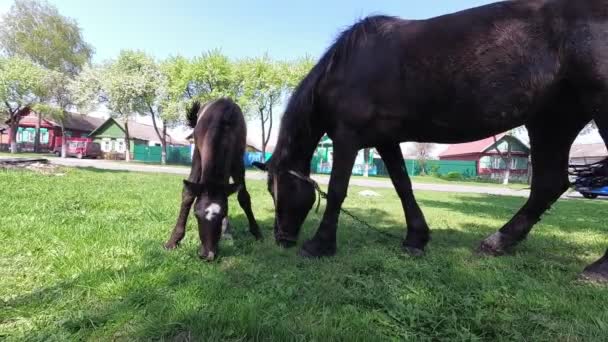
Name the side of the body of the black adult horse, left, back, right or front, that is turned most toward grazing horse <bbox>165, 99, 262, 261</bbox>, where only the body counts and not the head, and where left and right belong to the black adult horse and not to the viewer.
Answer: front

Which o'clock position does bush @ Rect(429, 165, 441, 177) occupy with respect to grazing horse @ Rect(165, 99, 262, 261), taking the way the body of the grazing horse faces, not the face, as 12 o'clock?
The bush is roughly at 7 o'clock from the grazing horse.

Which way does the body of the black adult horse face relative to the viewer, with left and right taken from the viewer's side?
facing to the left of the viewer

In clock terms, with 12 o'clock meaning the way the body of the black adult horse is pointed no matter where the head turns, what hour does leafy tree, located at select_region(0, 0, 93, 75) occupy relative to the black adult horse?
The leafy tree is roughly at 1 o'clock from the black adult horse.

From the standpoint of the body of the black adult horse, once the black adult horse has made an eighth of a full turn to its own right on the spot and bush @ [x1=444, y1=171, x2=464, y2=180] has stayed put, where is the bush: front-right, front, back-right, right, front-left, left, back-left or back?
front-right

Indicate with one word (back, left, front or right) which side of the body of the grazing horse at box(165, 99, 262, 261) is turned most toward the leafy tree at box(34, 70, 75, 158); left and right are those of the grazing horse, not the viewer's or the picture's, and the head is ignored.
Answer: back

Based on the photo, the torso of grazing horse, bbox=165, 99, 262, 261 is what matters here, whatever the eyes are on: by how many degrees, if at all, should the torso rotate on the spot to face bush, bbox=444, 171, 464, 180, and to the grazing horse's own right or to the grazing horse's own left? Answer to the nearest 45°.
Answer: approximately 135° to the grazing horse's own left

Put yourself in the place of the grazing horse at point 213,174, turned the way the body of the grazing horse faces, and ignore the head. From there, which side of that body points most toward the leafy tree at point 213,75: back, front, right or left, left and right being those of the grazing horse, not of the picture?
back

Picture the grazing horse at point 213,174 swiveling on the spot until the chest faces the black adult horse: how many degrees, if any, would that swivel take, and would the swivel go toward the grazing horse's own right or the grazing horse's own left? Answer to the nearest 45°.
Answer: approximately 90° to the grazing horse's own left

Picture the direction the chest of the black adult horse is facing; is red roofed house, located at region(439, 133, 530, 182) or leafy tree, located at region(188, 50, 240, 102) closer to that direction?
the leafy tree

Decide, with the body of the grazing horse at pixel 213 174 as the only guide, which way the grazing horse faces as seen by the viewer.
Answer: toward the camera

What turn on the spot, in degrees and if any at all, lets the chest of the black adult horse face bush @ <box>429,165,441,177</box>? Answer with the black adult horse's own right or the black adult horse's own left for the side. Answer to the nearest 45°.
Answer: approximately 90° to the black adult horse's own right

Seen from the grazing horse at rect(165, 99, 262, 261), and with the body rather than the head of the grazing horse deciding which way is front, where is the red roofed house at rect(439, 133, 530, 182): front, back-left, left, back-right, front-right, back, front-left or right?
back-left

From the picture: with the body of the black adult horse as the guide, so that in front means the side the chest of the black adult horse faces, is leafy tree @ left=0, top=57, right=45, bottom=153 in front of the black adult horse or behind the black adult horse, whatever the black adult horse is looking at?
in front
